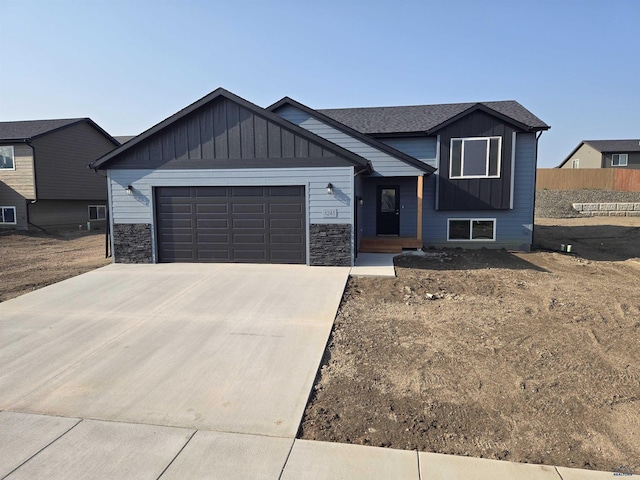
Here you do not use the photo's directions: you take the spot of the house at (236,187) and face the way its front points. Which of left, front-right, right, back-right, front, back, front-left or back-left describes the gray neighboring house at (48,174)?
back-right

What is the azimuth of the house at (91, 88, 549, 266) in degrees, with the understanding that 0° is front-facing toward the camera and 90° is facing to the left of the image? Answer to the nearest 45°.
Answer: approximately 0°

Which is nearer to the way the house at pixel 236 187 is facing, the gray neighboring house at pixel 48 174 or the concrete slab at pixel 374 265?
the concrete slab

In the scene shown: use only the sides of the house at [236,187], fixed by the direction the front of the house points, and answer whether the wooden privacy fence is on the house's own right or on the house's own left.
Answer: on the house's own left

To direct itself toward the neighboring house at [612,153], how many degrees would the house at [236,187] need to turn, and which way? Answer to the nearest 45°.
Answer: approximately 135° to its left

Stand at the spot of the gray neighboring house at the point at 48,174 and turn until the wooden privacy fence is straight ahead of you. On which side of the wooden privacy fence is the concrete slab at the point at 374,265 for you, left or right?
right

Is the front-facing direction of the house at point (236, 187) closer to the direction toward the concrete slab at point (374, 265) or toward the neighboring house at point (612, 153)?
the concrete slab

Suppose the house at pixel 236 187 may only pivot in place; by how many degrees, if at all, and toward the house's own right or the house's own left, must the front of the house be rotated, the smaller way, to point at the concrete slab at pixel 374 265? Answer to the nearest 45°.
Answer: approximately 90° to the house's own left
